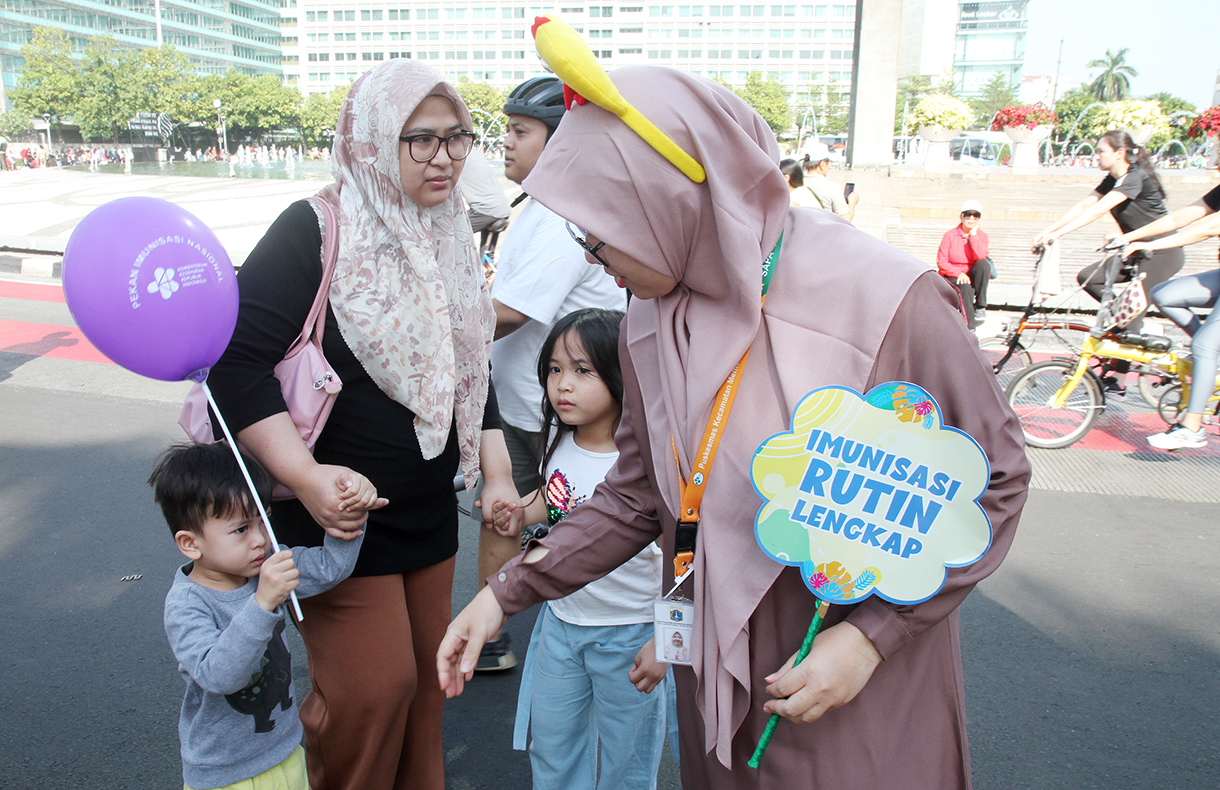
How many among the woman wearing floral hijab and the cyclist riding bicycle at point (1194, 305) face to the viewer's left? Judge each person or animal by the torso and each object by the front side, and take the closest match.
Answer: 1

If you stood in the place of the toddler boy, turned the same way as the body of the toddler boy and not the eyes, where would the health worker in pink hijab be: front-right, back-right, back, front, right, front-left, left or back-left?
front

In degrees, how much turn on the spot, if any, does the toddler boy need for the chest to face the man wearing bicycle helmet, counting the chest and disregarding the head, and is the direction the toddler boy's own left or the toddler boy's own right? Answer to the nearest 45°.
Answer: approximately 90° to the toddler boy's own left

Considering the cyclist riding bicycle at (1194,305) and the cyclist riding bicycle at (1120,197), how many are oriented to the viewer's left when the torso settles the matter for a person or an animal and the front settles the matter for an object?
2

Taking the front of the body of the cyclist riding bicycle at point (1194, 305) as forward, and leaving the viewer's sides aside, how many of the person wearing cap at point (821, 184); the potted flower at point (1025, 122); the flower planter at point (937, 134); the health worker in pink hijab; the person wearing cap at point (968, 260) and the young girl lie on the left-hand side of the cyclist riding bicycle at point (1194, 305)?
2

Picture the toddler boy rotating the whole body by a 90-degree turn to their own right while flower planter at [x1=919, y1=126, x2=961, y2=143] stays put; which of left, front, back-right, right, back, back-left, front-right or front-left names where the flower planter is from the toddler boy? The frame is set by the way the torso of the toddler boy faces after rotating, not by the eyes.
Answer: back

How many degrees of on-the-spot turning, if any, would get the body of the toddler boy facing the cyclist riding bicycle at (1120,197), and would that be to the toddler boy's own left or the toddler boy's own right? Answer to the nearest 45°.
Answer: approximately 90° to the toddler boy's own left

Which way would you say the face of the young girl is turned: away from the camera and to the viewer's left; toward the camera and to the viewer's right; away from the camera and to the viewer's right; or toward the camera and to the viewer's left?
toward the camera and to the viewer's left

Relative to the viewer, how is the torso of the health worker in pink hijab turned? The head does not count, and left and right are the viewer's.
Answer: facing the viewer and to the left of the viewer

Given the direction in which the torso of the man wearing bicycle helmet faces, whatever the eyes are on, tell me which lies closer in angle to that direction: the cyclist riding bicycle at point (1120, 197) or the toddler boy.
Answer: the toddler boy

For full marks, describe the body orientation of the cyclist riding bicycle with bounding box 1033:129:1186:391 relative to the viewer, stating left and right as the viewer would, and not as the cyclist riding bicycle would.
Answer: facing to the left of the viewer

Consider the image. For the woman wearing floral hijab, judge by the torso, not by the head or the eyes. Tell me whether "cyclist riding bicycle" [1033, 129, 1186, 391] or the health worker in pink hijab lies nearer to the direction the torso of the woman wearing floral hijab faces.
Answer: the health worker in pink hijab

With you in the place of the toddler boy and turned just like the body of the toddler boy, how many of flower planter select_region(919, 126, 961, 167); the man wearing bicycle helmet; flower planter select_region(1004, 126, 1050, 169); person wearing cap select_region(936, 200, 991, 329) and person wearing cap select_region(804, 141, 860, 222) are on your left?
5
